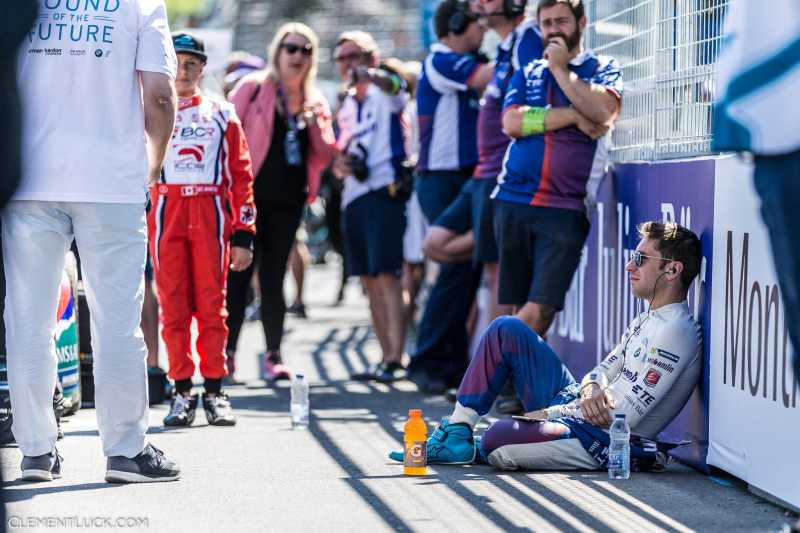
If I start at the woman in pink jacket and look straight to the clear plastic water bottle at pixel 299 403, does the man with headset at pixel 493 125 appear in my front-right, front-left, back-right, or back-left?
front-left

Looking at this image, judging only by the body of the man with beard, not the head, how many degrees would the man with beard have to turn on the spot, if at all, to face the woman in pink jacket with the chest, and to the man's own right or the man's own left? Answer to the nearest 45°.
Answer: approximately 90° to the man's own right

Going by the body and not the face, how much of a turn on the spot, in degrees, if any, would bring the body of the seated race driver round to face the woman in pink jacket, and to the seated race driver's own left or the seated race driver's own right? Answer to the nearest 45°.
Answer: approximately 45° to the seated race driver's own right

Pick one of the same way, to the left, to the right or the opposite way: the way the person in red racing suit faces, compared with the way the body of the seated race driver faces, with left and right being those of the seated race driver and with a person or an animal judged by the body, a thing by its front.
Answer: to the left

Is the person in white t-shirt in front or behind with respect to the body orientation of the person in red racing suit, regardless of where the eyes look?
in front

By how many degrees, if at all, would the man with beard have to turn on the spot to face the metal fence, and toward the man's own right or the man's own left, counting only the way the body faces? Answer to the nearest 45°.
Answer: approximately 135° to the man's own left

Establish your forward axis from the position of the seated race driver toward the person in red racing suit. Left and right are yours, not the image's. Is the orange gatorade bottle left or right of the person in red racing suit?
left

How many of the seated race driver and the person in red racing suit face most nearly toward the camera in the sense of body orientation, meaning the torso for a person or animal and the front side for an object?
1

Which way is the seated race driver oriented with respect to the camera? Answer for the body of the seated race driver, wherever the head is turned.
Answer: to the viewer's left

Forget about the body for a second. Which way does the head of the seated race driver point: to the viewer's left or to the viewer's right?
to the viewer's left

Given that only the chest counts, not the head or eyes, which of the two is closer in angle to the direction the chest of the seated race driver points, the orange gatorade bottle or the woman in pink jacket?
the orange gatorade bottle

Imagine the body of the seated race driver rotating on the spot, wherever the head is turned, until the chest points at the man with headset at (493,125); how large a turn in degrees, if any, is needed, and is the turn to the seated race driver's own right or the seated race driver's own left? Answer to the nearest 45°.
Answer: approximately 90° to the seated race driver's own right

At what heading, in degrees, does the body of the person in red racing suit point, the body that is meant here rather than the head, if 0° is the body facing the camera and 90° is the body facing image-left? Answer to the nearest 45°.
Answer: approximately 0°

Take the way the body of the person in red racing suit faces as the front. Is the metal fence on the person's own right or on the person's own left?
on the person's own left
